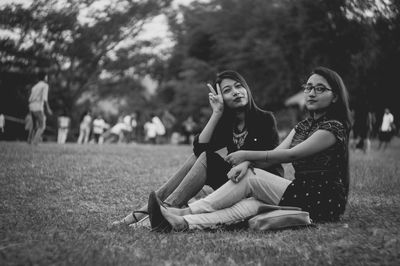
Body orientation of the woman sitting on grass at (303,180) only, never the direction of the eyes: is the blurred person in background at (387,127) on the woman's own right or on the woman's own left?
on the woman's own right

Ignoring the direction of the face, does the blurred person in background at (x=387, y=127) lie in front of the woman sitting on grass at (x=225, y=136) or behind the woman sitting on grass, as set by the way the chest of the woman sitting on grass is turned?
behind

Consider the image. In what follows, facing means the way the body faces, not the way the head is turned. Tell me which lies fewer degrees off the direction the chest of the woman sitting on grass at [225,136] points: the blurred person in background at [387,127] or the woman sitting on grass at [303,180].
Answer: the woman sitting on grass

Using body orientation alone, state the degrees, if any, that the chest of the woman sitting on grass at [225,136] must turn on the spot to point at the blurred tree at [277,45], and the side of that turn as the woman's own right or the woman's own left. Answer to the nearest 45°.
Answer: approximately 135° to the woman's own right

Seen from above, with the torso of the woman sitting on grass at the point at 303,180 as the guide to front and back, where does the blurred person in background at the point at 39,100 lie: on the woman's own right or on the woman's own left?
on the woman's own right

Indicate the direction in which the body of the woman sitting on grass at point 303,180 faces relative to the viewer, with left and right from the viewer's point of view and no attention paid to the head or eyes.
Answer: facing to the left of the viewer

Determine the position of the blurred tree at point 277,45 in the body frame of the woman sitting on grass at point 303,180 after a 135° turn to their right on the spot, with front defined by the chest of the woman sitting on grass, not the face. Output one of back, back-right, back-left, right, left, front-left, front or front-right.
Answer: front-left

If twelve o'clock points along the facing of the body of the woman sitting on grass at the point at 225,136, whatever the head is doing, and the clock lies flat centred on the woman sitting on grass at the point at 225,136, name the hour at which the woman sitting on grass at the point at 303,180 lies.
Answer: the woman sitting on grass at the point at 303,180 is roughly at 9 o'clock from the woman sitting on grass at the point at 225,136.

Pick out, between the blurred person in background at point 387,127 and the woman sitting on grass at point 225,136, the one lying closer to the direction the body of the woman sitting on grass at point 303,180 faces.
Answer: the woman sitting on grass

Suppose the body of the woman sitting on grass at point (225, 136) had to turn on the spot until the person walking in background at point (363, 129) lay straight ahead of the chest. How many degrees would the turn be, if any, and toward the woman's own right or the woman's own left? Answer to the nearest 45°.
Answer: approximately 180°

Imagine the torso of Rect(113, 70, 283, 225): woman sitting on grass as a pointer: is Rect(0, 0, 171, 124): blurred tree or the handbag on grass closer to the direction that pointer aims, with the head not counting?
the handbag on grass
